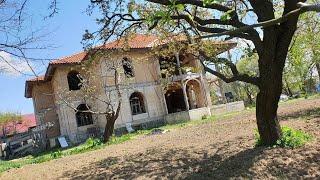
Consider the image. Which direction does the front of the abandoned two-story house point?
toward the camera
